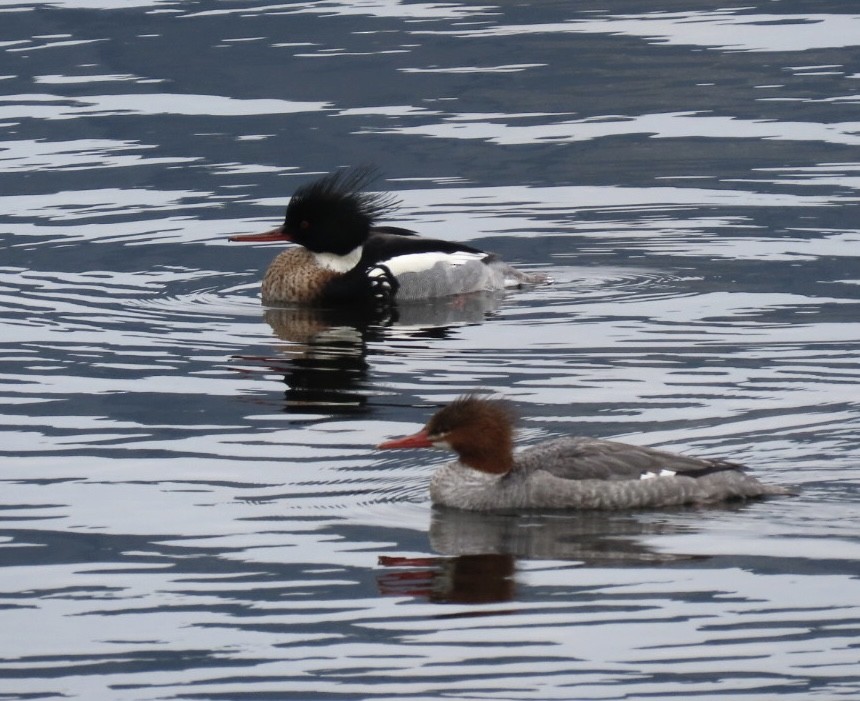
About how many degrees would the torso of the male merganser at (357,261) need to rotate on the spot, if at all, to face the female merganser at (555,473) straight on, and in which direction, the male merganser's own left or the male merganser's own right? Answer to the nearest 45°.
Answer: approximately 90° to the male merganser's own left

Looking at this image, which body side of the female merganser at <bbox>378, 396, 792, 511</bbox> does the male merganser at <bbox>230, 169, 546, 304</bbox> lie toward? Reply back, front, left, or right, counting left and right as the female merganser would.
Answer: right

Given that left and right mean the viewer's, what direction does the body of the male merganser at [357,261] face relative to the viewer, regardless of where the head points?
facing to the left of the viewer

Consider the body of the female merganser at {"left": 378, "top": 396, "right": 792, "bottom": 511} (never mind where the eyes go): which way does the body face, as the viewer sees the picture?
to the viewer's left

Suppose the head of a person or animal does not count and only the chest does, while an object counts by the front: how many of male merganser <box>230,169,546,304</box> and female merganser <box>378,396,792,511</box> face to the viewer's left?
2
